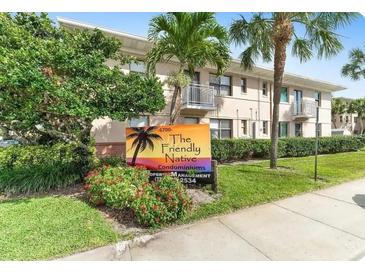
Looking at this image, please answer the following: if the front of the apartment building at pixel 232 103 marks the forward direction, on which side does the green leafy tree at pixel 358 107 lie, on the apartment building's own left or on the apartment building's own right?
on the apartment building's own left

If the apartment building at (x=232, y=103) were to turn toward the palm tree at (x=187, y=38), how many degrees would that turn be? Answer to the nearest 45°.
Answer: approximately 45° to its right

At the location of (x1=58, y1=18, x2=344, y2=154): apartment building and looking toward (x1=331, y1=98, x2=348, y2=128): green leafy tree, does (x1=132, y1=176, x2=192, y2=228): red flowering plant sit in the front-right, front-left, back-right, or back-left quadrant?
back-right

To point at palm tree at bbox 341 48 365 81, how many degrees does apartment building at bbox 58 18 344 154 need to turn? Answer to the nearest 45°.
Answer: approximately 90° to its left

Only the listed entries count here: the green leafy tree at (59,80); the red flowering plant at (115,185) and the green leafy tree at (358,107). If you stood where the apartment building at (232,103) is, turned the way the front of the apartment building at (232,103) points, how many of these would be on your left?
1

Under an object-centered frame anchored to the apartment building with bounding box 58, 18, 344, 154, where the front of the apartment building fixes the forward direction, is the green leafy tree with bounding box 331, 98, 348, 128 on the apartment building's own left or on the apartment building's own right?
on the apartment building's own left

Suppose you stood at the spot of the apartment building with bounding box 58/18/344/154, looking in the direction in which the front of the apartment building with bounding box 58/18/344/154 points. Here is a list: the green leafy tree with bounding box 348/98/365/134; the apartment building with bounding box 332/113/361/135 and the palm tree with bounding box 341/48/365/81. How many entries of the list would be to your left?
3

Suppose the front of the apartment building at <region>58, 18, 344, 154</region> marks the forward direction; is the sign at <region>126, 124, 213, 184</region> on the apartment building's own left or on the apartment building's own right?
on the apartment building's own right

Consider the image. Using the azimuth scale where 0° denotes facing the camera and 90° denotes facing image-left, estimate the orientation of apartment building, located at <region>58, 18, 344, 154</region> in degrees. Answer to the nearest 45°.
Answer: approximately 315°

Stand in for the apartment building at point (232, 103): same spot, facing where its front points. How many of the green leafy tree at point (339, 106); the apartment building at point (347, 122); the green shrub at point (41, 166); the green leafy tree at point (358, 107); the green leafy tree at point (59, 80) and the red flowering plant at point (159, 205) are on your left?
3

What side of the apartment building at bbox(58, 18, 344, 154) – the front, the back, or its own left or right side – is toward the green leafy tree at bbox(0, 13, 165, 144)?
right

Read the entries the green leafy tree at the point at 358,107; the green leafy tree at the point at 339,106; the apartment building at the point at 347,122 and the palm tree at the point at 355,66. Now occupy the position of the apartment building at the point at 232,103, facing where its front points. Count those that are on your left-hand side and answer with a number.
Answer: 4

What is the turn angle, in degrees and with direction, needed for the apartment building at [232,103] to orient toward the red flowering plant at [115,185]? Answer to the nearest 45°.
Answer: approximately 45° to its right

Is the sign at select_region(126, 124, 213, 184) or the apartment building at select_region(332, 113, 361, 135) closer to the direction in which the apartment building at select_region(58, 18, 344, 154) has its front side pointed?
the sign
